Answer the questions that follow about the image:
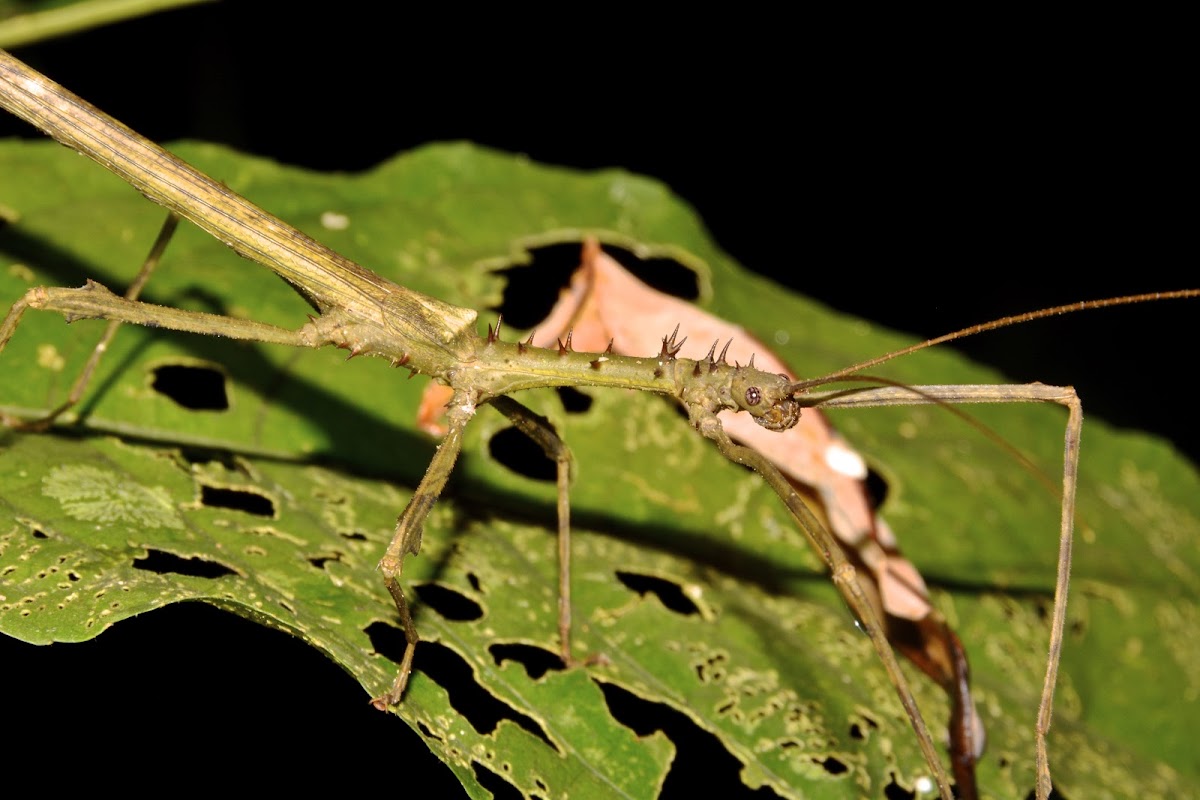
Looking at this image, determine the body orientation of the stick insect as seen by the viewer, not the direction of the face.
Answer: to the viewer's right

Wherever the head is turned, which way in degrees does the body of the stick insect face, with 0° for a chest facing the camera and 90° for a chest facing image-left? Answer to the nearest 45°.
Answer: approximately 270°
